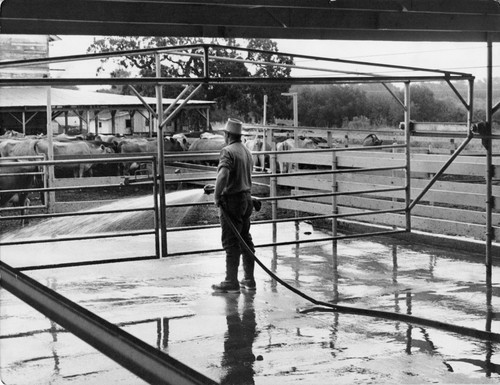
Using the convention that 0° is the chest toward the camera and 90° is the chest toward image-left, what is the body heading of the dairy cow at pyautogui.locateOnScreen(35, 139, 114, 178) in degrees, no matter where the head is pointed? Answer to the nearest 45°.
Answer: approximately 270°

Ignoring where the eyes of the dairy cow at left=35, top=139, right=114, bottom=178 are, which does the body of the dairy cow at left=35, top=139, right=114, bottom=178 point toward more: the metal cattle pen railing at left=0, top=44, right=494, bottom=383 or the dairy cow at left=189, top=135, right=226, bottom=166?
the dairy cow

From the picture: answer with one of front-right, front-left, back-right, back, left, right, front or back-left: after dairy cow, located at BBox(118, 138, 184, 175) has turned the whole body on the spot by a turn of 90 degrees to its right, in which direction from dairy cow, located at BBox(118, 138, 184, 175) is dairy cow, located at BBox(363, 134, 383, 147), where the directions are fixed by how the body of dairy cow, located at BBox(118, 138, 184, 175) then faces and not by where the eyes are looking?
back-left

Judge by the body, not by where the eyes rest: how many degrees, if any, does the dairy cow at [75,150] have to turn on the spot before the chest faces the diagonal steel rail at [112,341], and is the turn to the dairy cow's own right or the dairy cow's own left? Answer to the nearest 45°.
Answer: approximately 90° to the dairy cow's own right

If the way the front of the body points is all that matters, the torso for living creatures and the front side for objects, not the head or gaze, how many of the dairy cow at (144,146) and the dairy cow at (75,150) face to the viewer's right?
2

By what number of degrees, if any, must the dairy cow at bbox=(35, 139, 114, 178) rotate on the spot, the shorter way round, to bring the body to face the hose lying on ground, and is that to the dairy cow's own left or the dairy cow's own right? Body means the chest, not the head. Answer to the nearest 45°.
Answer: approximately 90° to the dairy cow's own right

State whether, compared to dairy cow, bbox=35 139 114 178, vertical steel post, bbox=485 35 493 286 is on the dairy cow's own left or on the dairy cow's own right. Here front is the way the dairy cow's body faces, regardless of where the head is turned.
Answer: on the dairy cow's own right

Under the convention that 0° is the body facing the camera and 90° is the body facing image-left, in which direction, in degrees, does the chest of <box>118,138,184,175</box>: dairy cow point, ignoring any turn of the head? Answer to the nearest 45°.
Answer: approximately 270°
